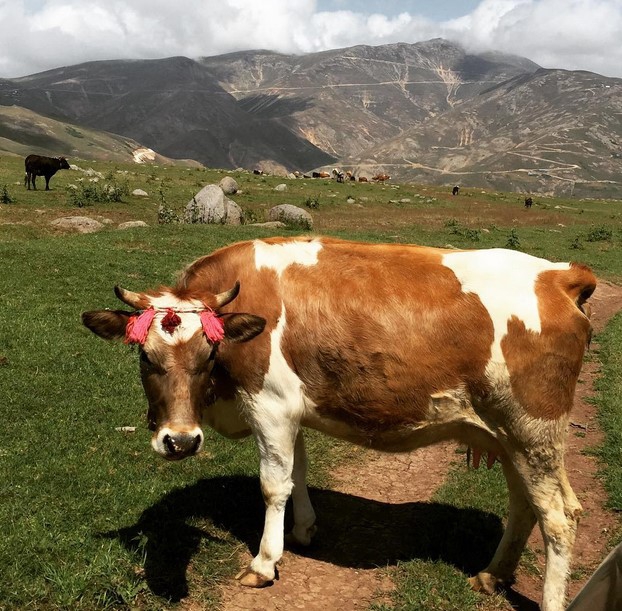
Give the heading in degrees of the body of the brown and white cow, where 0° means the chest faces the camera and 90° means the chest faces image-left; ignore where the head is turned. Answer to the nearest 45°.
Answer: approximately 90°

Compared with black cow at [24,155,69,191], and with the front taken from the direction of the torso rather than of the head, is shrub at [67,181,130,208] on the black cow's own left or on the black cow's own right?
on the black cow's own right

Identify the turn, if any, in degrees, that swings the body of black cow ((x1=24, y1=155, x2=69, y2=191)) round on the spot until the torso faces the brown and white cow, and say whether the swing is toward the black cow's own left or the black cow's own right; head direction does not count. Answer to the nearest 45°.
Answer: approximately 90° to the black cow's own right

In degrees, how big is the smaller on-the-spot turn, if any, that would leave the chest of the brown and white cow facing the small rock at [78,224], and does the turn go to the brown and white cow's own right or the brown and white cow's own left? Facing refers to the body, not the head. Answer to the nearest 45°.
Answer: approximately 45° to the brown and white cow's own right

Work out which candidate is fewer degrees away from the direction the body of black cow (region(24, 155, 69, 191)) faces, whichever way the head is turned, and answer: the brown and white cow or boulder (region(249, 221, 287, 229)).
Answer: the boulder

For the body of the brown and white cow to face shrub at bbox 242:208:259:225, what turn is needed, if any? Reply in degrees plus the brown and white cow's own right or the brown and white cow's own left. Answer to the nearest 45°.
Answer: approximately 90° to the brown and white cow's own right

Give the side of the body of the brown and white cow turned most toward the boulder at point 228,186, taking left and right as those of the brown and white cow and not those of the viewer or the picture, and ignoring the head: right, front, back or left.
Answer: right

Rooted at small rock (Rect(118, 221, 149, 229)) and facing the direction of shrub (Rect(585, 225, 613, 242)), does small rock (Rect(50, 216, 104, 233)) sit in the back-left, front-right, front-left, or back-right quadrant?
back-right

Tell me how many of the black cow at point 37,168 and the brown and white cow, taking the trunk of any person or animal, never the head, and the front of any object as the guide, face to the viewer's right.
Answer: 1

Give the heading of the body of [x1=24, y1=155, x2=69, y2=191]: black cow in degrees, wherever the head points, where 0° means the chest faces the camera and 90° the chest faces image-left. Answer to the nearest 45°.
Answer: approximately 270°

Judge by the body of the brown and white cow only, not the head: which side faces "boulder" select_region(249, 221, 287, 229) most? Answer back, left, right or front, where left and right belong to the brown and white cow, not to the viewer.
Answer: right
